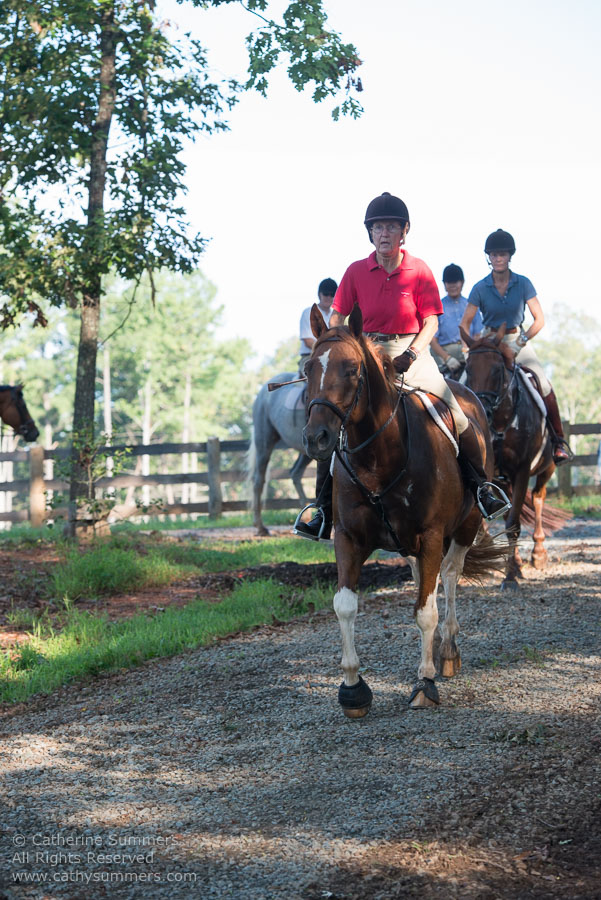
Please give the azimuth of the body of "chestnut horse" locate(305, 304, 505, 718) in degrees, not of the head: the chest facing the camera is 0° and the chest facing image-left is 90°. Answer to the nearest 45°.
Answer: approximately 45°

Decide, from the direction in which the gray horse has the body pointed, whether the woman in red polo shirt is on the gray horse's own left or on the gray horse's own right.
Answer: on the gray horse's own right

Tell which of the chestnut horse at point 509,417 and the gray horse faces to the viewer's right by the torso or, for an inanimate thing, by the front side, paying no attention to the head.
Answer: the gray horse

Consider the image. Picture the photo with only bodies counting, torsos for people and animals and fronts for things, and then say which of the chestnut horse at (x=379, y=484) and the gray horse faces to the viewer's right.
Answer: the gray horse

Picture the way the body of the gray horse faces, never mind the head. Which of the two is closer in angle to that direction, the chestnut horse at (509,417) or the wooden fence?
the chestnut horse

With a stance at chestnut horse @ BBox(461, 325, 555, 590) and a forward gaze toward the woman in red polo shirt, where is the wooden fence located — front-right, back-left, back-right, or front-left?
back-right

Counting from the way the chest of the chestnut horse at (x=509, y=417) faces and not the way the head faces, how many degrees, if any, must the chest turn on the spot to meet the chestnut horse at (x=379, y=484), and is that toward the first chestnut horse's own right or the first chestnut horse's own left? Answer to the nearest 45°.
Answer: approximately 45° to the first chestnut horse's own left

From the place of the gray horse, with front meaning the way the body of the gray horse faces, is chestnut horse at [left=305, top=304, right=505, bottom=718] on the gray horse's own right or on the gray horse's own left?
on the gray horse's own right

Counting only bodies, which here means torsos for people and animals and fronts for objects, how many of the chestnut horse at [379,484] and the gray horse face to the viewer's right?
1

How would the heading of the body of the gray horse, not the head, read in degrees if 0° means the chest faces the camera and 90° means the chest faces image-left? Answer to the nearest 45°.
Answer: approximately 270°

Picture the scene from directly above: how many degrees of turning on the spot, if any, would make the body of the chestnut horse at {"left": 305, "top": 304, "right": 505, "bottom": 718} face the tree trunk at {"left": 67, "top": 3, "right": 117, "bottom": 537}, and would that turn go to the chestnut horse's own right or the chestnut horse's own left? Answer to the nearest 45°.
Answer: approximately 90° to the chestnut horse's own right

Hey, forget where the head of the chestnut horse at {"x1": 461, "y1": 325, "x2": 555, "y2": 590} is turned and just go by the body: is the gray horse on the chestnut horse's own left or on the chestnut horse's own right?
on the chestnut horse's own right
